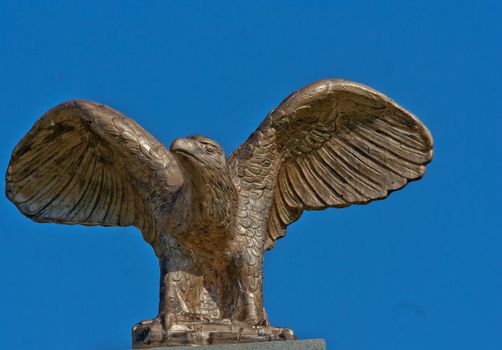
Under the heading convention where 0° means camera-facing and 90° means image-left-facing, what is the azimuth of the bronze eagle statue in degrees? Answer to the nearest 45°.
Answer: approximately 45°
